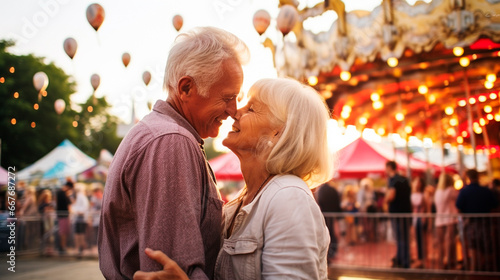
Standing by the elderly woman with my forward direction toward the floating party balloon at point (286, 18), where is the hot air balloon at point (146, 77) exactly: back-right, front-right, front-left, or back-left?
front-left

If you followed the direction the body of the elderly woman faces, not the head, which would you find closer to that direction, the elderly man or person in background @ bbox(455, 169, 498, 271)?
the elderly man

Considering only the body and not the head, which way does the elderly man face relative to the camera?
to the viewer's right

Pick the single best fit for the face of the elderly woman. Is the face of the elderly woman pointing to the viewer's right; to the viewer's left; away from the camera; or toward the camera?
to the viewer's left

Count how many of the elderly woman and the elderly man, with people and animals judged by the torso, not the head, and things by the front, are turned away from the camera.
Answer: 0

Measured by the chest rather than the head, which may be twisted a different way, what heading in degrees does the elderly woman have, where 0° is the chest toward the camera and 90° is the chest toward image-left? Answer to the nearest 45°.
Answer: approximately 90°

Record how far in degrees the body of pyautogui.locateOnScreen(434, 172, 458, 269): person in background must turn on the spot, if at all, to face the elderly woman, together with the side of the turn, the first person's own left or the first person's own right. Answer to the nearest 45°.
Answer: approximately 180°

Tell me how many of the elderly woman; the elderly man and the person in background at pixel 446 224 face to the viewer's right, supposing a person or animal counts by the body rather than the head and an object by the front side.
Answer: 1

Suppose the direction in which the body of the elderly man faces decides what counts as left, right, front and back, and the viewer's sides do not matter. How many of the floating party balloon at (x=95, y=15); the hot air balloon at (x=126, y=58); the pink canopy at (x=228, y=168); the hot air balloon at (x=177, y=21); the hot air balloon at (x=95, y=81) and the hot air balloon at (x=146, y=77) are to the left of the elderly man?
6

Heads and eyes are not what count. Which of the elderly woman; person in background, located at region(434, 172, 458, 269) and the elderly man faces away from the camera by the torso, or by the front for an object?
the person in background

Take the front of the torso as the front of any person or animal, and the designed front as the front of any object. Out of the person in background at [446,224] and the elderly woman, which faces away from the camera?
the person in background

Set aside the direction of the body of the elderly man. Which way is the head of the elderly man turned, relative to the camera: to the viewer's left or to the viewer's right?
to the viewer's right

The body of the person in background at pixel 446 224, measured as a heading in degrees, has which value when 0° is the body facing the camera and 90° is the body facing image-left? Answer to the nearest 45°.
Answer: approximately 180°

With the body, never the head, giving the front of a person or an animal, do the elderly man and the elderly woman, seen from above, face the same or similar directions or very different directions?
very different directions

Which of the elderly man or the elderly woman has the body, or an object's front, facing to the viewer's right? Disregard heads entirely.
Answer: the elderly man

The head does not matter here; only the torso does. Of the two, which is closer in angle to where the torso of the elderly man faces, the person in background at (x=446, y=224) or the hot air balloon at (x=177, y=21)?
the person in background
